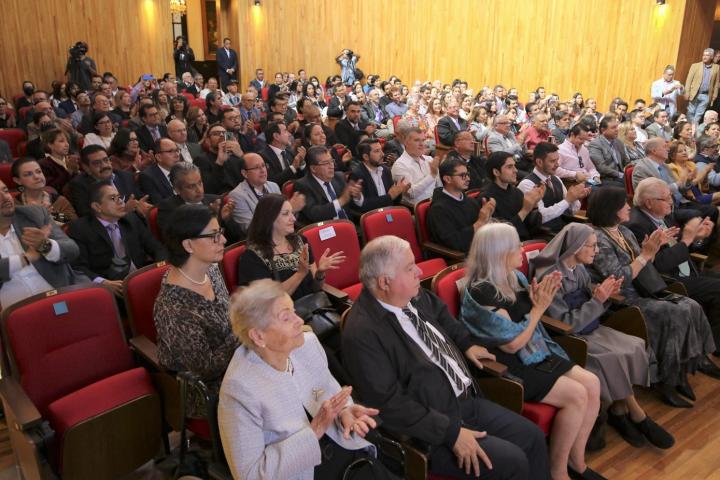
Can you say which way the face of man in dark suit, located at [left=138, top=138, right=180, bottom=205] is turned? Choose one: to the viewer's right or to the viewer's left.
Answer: to the viewer's right

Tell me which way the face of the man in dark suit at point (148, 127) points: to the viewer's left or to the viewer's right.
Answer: to the viewer's right

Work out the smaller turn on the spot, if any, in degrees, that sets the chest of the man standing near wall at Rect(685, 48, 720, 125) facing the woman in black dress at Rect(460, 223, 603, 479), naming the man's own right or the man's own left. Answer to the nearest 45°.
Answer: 0° — they already face them

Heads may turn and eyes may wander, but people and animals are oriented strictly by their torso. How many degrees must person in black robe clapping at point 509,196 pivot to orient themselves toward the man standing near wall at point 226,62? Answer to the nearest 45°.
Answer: approximately 180°

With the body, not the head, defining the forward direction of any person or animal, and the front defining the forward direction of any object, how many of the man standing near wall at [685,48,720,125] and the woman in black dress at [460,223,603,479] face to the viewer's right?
1

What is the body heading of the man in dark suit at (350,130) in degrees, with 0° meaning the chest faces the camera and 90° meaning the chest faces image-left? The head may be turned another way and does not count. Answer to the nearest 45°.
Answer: approximately 315°

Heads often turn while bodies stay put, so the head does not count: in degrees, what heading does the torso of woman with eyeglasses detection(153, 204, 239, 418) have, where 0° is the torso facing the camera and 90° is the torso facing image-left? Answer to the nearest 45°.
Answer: approximately 315°

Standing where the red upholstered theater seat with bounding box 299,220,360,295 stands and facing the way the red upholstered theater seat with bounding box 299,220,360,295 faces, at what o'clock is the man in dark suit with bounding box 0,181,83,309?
The man in dark suit is roughly at 4 o'clock from the red upholstered theater seat.

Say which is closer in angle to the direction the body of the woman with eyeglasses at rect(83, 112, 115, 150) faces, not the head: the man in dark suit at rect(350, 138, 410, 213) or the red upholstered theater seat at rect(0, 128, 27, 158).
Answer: the man in dark suit

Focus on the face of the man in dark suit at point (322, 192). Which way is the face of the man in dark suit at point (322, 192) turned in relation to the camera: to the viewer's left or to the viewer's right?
to the viewer's right

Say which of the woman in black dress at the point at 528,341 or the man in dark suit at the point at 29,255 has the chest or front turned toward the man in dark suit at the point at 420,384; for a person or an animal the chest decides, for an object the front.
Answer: the man in dark suit at the point at 29,255

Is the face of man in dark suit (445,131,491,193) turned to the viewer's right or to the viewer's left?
to the viewer's right

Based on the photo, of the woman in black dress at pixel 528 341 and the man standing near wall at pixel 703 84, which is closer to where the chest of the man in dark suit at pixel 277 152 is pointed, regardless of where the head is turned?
the woman in black dress

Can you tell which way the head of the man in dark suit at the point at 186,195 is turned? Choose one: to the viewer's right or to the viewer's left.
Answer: to the viewer's right

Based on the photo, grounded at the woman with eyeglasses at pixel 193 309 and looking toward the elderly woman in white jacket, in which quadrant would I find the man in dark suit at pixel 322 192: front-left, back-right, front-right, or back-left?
back-left
